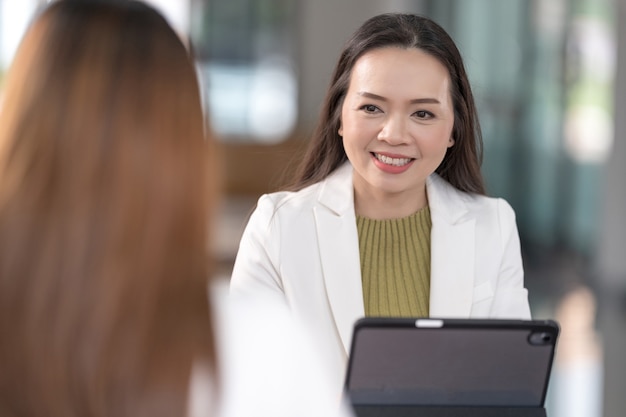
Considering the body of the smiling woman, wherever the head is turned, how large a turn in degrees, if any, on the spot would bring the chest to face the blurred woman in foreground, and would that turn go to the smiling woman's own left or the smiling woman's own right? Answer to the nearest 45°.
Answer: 0° — they already face them

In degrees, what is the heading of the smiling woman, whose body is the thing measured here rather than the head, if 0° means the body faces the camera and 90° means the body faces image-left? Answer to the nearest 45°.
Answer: approximately 0°
